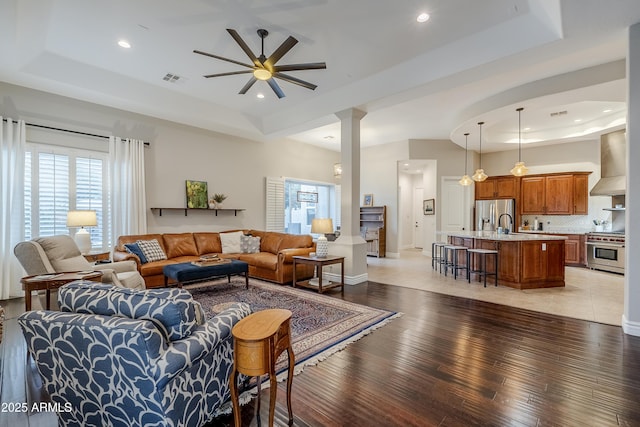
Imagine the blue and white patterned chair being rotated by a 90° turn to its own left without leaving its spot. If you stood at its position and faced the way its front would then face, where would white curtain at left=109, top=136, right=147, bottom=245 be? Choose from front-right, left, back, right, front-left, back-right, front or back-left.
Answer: front-right

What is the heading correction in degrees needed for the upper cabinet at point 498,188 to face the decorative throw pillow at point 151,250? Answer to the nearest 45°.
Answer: approximately 45° to its right

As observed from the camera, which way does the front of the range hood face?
facing the viewer and to the left of the viewer

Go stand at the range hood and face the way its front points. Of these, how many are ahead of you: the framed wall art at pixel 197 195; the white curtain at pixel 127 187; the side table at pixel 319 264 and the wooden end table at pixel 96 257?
4

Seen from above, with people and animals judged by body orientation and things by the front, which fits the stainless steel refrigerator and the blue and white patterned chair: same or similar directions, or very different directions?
very different directions

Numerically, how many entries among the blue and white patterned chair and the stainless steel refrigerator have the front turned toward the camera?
1

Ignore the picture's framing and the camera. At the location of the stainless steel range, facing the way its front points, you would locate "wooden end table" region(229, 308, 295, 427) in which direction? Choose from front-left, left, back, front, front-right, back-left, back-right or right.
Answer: front-left

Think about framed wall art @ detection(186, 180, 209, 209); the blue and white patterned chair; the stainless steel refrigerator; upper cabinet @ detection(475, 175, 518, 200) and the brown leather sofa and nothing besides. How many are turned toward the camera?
4

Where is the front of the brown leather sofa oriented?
toward the camera

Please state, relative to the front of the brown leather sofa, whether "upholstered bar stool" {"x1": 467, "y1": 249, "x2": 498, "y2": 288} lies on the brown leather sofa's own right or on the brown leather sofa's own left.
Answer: on the brown leather sofa's own left

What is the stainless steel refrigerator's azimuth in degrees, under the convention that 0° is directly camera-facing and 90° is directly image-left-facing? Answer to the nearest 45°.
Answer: approximately 0°

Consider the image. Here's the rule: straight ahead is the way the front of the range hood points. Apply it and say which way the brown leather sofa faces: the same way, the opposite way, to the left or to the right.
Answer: to the left

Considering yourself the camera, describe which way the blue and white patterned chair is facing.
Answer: facing away from the viewer and to the right of the viewer

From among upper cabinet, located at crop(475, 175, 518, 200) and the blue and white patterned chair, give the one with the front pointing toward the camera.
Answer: the upper cabinet

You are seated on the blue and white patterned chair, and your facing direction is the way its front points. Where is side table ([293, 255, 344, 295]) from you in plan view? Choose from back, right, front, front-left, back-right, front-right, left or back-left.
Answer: front

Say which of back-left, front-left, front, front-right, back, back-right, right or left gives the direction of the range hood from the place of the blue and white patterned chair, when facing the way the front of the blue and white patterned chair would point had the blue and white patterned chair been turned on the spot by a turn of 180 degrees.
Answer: back-left

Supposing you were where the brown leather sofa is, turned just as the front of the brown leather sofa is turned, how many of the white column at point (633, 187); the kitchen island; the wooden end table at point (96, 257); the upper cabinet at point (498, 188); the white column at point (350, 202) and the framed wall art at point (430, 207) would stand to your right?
1

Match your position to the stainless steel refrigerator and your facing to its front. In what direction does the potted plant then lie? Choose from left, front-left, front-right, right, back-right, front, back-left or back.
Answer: front-right

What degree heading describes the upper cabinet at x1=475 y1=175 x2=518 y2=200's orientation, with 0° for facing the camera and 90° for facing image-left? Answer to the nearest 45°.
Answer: approximately 0°
